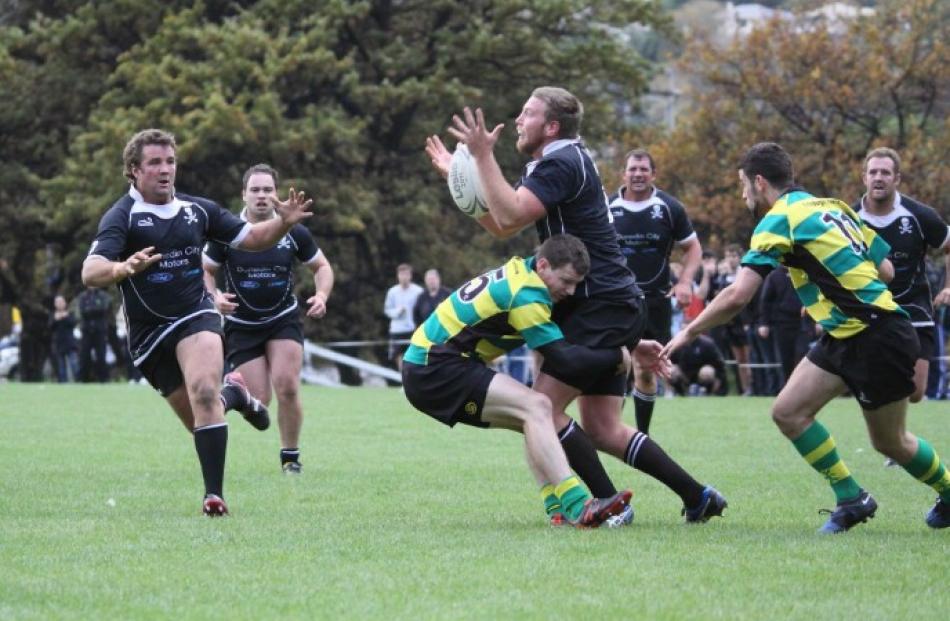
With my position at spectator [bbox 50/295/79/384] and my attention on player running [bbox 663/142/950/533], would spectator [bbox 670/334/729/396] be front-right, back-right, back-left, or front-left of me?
front-left

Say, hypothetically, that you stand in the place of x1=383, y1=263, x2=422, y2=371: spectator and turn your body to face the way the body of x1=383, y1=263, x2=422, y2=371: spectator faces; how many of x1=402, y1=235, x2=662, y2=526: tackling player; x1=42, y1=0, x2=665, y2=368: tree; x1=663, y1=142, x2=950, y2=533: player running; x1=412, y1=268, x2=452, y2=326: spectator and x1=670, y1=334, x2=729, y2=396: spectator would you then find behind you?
1

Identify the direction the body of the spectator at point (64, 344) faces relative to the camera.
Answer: toward the camera

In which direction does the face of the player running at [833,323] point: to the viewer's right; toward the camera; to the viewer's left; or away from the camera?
to the viewer's left

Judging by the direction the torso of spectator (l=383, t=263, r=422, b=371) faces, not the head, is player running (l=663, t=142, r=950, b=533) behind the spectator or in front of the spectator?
in front

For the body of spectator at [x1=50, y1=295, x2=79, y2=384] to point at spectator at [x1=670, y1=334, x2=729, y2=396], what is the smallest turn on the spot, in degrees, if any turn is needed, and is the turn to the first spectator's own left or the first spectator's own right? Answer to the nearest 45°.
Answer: approximately 45° to the first spectator's own left

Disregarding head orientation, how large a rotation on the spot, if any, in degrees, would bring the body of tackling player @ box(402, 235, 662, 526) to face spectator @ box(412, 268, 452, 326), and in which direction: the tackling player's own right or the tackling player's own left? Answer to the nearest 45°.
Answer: approximately 90° to the tackling player's own left

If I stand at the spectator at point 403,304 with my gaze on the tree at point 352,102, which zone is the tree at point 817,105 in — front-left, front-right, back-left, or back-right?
front-right

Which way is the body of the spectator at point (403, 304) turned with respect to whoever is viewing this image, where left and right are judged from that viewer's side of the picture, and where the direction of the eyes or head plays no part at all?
facing the viewer

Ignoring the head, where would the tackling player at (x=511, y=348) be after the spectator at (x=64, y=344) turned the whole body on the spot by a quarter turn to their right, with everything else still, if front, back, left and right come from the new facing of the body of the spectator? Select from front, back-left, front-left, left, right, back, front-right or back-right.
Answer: left

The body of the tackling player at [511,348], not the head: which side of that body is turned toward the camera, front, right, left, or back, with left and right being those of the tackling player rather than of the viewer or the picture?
right

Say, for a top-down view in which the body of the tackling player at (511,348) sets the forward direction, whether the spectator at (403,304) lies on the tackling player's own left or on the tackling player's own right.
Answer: on the tackling player's own left
